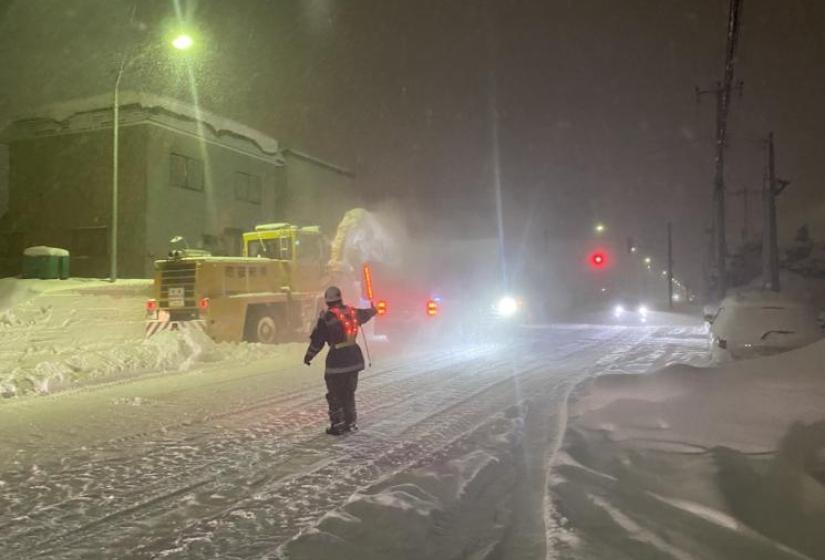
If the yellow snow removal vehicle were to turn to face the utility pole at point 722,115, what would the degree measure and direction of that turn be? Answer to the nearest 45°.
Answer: approximately 45° to its right

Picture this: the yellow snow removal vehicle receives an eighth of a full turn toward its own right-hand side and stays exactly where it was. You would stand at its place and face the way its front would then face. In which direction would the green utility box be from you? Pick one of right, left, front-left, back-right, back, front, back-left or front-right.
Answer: back-left

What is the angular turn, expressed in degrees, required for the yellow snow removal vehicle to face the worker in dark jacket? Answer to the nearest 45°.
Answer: approximately 135° to its right

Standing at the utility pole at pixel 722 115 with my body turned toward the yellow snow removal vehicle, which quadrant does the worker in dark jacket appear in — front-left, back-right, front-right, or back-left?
front-left

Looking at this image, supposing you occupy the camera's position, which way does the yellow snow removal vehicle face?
facing away from the viewer and to the right of the viewer
